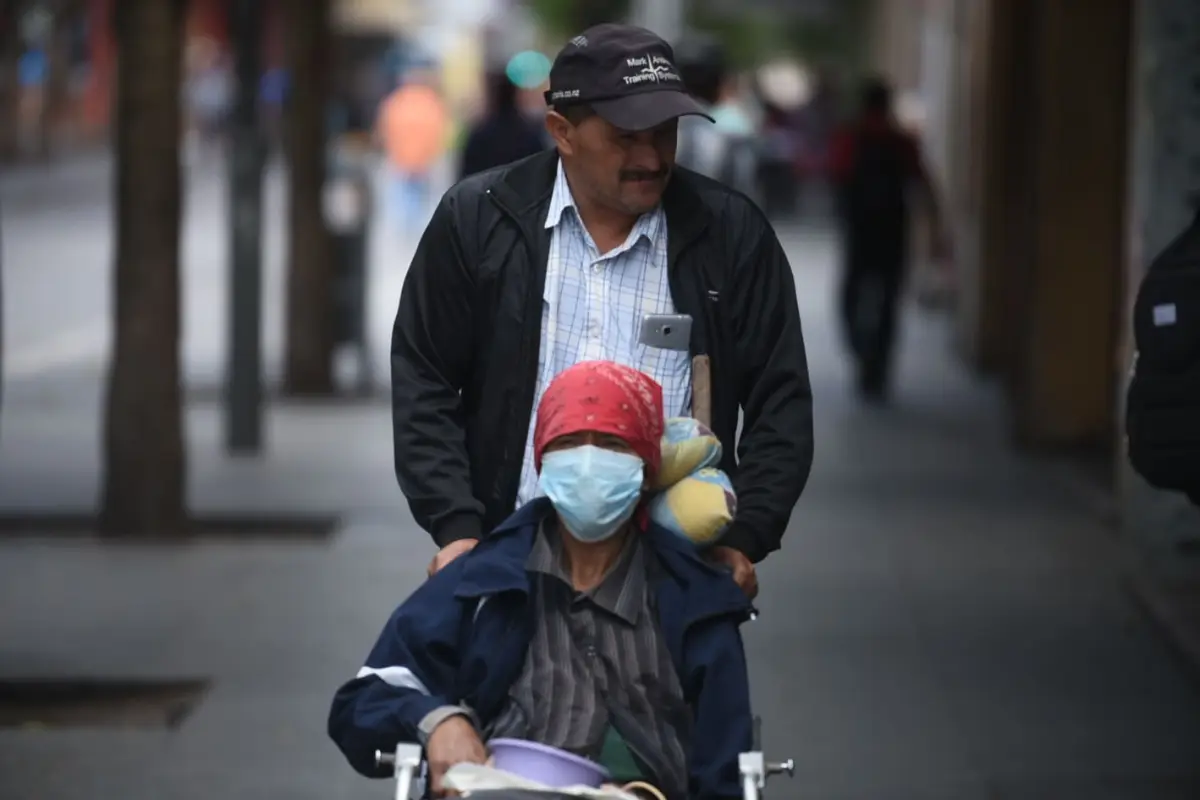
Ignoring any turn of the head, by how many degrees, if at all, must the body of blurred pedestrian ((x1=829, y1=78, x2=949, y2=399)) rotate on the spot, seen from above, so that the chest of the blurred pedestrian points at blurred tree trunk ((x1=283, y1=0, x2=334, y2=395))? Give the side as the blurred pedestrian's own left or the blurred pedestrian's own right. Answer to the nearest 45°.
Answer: approximately 90° to the blurred pedestrian's own left

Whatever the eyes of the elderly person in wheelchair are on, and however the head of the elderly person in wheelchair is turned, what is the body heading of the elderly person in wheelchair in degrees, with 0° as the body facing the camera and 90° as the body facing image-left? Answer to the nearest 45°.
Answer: approximately 0°

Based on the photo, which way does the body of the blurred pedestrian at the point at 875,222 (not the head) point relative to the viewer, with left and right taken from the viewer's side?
facing away from the viewer

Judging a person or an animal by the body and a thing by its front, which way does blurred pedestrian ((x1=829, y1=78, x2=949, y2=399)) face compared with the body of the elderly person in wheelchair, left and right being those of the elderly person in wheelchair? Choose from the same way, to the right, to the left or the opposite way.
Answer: the opposite way

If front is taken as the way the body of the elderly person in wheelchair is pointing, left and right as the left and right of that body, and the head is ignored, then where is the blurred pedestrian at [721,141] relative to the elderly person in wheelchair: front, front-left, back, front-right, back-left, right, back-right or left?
back

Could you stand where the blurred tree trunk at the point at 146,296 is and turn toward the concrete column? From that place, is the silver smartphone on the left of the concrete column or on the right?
right

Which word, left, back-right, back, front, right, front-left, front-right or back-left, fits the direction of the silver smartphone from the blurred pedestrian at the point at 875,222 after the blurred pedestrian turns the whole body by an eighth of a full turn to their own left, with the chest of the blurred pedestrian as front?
back-left

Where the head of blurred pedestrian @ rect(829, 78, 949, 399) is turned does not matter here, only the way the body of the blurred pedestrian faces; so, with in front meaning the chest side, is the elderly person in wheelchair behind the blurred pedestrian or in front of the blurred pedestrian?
behind

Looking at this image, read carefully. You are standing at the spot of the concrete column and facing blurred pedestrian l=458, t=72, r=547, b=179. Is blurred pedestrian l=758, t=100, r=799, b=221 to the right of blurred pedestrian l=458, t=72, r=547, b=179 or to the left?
right

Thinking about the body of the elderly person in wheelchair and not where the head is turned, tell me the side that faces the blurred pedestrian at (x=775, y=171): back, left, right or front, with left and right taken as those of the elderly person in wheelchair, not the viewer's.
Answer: back

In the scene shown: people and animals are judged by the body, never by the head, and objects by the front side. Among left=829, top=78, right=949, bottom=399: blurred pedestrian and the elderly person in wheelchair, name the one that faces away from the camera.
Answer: the blurred pedestrian

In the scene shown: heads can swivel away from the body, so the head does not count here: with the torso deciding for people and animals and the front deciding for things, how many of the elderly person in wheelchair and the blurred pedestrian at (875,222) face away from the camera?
1
